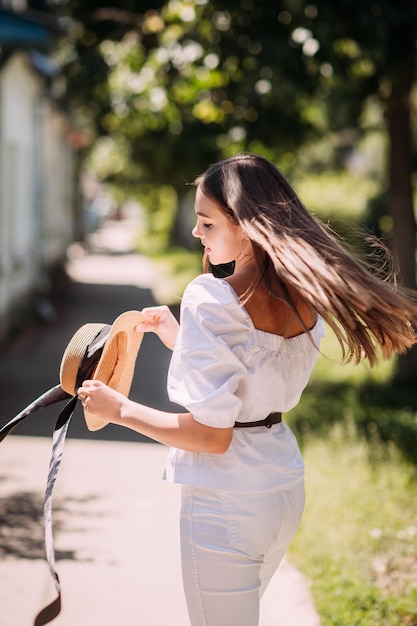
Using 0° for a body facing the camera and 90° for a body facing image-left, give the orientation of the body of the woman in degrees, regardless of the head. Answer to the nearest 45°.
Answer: approximately 135°

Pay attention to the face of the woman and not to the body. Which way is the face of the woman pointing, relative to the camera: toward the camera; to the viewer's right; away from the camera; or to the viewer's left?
to the viewer's left

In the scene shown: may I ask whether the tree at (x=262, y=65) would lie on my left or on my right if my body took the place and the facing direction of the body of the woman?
on my right

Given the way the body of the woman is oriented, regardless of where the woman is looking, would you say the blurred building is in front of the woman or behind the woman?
in front
